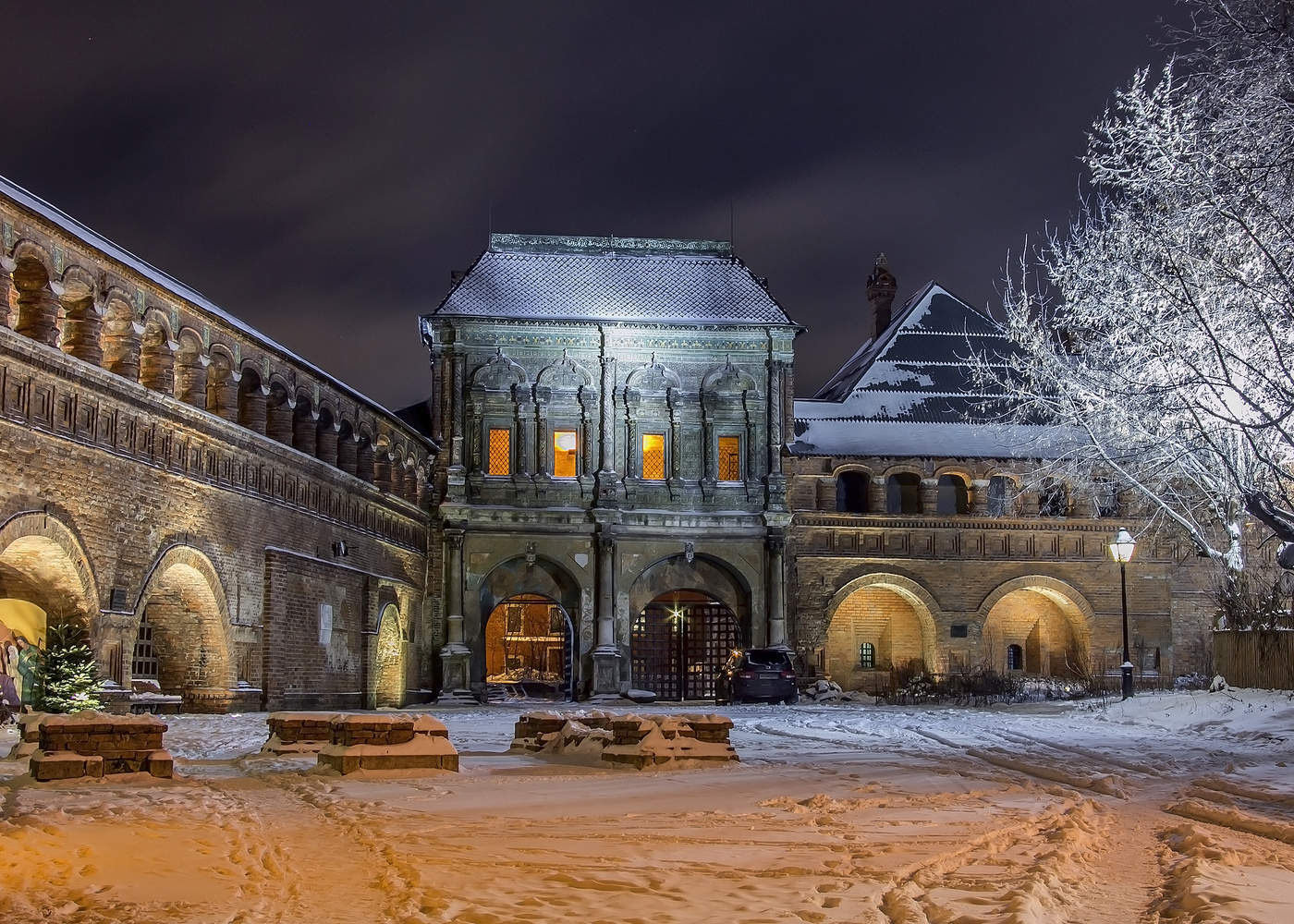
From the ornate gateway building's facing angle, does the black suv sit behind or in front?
in front

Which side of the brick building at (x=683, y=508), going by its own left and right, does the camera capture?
front

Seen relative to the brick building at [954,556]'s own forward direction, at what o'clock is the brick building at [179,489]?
the brick building at [179,489] is roughly at 1 o'clock from the brick building at [954,556].

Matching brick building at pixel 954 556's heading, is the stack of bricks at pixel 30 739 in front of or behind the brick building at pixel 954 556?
in front

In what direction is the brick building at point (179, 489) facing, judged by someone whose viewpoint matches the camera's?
facing the viewer and to the right of the viewer

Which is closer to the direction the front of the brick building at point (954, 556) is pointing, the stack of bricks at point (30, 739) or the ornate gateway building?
the stack of bricks

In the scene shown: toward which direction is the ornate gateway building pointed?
toward the camera

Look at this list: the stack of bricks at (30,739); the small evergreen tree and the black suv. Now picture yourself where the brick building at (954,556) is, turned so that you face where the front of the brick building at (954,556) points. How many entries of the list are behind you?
0

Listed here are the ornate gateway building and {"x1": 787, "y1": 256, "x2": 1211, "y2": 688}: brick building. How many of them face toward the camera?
2

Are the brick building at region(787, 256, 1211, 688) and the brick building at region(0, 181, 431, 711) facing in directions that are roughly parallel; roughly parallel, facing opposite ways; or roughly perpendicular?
roughly perpendicular
